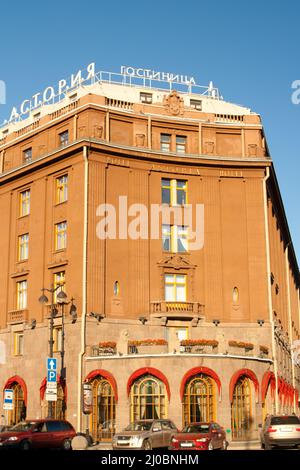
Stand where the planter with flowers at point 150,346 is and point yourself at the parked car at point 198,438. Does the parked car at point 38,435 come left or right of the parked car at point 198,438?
right

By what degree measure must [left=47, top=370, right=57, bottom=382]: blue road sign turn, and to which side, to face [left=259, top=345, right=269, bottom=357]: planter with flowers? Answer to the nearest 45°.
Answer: approximately 135° to its left

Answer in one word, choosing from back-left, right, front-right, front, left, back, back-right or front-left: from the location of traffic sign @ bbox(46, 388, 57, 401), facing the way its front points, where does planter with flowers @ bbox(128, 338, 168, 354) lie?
back-left

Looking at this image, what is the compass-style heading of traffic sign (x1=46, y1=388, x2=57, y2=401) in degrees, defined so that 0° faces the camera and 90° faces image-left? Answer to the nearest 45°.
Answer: approximately 0°

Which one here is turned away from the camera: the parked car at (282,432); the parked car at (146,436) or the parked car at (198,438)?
the parked car at (282,432)

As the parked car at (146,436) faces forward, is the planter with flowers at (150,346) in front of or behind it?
behind

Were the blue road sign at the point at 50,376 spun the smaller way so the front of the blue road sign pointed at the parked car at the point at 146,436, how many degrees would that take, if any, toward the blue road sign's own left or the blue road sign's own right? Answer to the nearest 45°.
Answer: approximately 45° to the blue road sign's own left

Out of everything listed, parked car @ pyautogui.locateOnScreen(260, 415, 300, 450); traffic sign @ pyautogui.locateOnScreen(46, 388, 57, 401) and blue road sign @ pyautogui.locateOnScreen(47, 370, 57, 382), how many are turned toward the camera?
2

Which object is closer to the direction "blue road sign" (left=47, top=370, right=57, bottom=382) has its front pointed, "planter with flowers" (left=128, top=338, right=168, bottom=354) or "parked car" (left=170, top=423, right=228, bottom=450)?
the parked car

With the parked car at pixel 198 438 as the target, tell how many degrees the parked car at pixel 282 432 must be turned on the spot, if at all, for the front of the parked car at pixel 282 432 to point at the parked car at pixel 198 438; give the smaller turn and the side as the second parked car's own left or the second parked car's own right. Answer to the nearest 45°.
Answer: approximately 135° to the second parked car's own left

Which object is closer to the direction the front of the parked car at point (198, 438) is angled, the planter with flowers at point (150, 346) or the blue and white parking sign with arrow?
the blue and white parking sign with arrow
